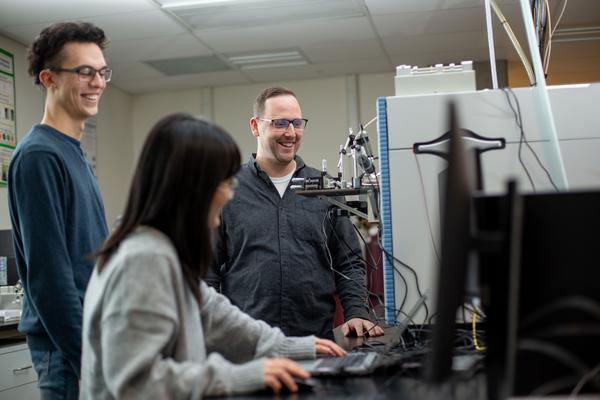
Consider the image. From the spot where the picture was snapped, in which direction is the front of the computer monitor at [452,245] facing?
facing to the left of the viewer

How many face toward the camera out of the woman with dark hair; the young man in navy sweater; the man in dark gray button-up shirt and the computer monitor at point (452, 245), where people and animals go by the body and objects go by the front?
1

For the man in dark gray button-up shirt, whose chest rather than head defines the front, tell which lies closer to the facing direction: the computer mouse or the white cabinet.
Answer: the computer mouse

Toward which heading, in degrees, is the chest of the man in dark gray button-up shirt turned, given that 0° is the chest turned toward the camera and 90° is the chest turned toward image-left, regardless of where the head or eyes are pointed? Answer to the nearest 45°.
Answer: approximately 0°

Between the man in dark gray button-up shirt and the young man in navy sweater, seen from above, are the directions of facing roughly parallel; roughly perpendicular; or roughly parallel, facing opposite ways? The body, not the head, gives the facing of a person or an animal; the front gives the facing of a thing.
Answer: roughly perpendicular

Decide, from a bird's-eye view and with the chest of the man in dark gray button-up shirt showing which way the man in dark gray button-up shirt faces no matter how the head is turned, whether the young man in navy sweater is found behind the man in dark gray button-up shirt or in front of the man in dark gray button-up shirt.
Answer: in front

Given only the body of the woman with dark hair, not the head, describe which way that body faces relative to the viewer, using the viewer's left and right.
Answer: facing to the right of the viewer

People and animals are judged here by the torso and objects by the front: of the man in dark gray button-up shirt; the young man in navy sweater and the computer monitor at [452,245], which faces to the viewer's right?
the young man in navy sweater

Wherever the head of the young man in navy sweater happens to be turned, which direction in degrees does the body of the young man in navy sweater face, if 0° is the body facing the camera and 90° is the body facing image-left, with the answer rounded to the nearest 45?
approximately 270°

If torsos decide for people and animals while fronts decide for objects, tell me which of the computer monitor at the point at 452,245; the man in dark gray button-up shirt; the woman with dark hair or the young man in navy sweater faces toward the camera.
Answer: the man in dark gray button-up shirt

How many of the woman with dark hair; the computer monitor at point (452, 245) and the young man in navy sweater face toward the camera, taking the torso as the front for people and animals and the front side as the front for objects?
0
